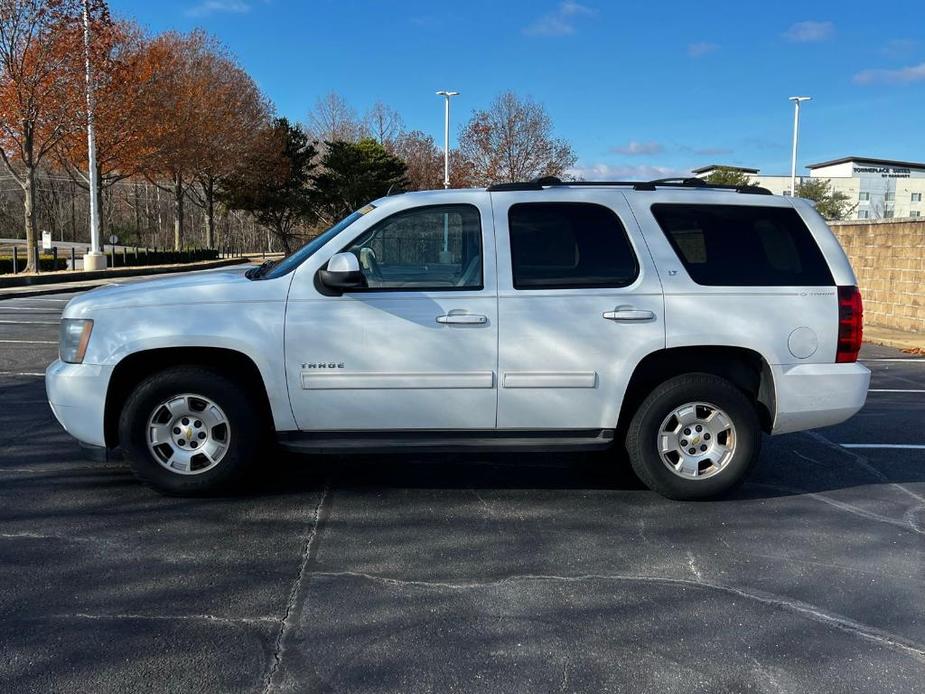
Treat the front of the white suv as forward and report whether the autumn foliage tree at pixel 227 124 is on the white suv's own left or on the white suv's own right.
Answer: on the white suv's own right

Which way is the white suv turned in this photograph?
to the viewer's left

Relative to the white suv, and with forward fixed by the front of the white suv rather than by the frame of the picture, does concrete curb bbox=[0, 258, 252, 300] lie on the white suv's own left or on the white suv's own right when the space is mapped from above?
on the white suv's own right

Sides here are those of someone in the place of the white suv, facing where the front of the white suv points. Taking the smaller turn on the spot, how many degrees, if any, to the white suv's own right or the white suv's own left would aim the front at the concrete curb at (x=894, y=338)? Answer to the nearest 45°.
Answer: approximately 135° to the white suv's own right

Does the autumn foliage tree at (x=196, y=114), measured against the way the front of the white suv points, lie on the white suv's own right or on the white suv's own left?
on the white suv's own right

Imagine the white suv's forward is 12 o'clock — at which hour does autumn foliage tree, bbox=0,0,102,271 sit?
The autumn foliage tree is roughly at 2 o'clock from the white suv.

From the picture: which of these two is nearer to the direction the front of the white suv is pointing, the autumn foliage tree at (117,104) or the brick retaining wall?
the autumn foliage tree

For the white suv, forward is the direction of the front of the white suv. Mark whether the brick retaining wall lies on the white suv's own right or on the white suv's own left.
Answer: on the white suv's own right

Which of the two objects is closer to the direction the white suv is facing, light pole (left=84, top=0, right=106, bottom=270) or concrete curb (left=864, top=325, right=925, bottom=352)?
the light pole
